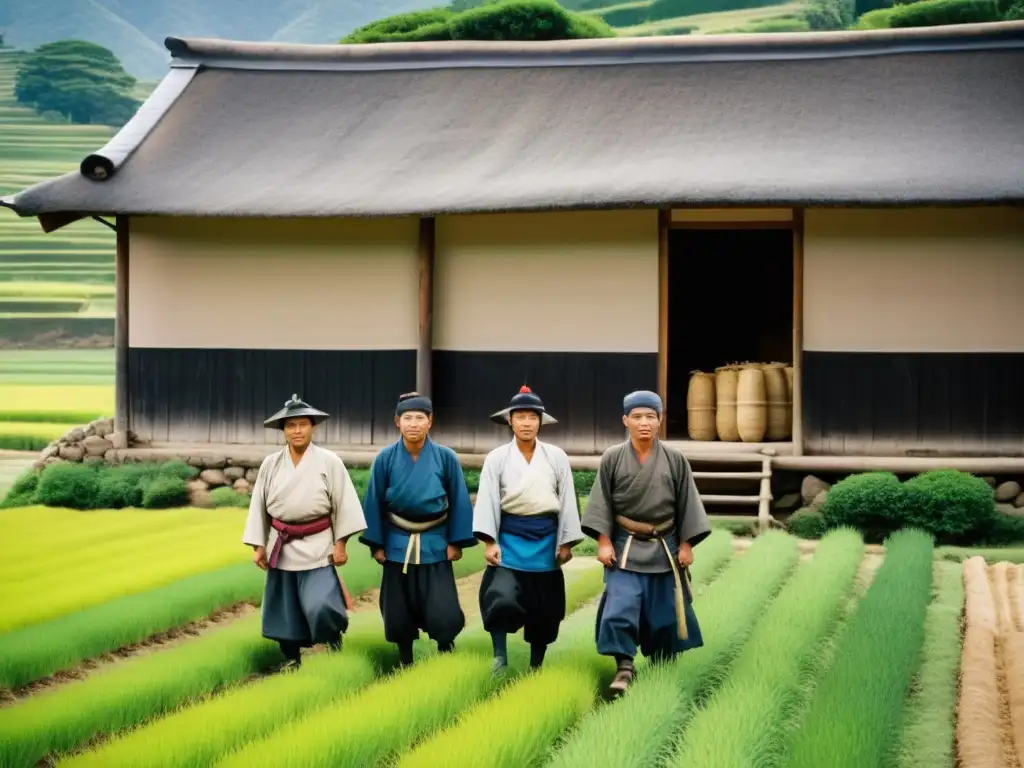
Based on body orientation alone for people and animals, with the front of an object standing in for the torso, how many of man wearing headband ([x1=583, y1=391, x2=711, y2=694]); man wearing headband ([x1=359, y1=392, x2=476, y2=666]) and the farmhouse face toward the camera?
3

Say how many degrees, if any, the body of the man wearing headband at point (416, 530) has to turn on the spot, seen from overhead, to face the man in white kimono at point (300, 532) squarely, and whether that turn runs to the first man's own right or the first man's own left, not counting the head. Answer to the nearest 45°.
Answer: approximately 90° to the first man's own right

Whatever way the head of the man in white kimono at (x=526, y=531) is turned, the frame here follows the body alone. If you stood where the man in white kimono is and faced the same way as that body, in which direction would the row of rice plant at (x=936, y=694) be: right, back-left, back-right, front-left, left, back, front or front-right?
left

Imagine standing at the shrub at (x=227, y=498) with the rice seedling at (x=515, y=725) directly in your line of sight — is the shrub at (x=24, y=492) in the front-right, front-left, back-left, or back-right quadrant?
back-right

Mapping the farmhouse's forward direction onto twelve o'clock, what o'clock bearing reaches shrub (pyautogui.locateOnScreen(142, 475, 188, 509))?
The shrub is roughly at 3 o'clock from the farmhouse.

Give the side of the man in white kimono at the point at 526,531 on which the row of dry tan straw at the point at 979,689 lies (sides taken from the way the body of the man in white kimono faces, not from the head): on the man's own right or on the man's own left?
on the man's own left

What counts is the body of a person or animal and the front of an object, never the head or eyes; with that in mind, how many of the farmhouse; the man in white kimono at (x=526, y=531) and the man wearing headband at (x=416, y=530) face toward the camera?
3

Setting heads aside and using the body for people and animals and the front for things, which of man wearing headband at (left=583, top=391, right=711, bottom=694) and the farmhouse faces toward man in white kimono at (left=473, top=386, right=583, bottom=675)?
the farmhouse
